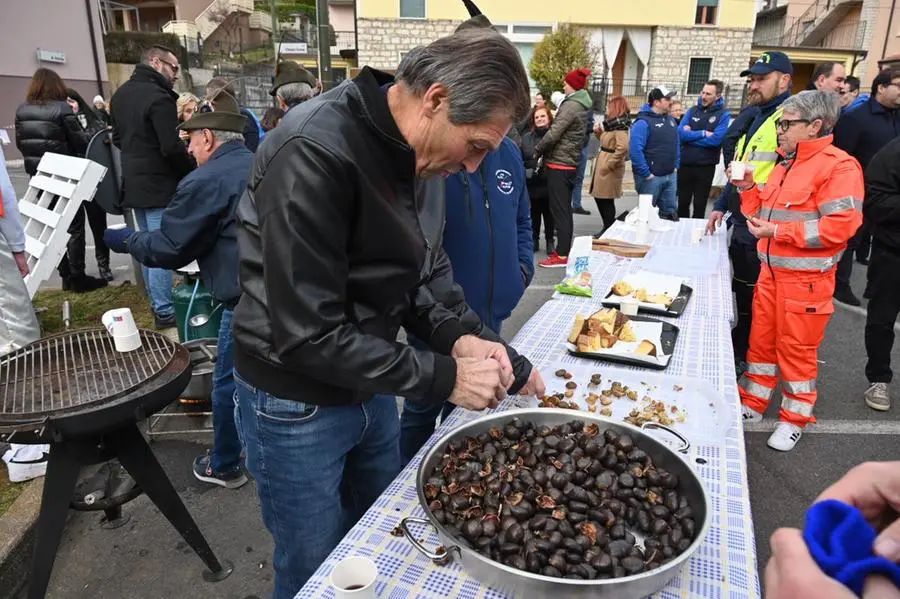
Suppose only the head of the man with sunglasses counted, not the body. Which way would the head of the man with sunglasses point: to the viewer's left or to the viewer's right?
to the viewer's right

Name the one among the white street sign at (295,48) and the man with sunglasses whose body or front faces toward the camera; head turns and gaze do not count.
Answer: the white street sign

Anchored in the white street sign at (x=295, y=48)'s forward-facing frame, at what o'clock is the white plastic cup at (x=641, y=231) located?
The white plastic cup is roughly at 12 o'clock from the white street sign.

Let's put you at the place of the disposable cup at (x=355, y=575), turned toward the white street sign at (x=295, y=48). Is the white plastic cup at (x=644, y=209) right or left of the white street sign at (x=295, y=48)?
right

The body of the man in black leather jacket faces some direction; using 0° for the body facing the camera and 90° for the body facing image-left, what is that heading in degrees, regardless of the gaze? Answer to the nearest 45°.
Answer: approximately 270°

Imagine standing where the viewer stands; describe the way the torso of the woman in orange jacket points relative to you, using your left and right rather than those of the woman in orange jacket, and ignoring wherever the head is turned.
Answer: facing the viewer and to the left of the viewer

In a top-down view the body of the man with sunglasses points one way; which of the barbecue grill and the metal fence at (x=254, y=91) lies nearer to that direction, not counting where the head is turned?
the metal fence

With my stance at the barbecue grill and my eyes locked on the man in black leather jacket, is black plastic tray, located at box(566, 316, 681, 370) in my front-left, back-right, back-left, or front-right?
front-left

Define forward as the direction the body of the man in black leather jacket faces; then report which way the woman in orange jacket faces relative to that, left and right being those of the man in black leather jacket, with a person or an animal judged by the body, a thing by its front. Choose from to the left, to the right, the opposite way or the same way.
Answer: the opposite way

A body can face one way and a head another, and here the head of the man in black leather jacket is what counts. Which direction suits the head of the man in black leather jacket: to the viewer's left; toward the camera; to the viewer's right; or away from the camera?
to the viewer's right

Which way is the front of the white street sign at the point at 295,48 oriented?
toward the camera

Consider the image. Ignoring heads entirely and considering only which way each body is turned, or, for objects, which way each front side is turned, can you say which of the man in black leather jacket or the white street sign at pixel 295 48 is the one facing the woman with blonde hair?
the white street sign
